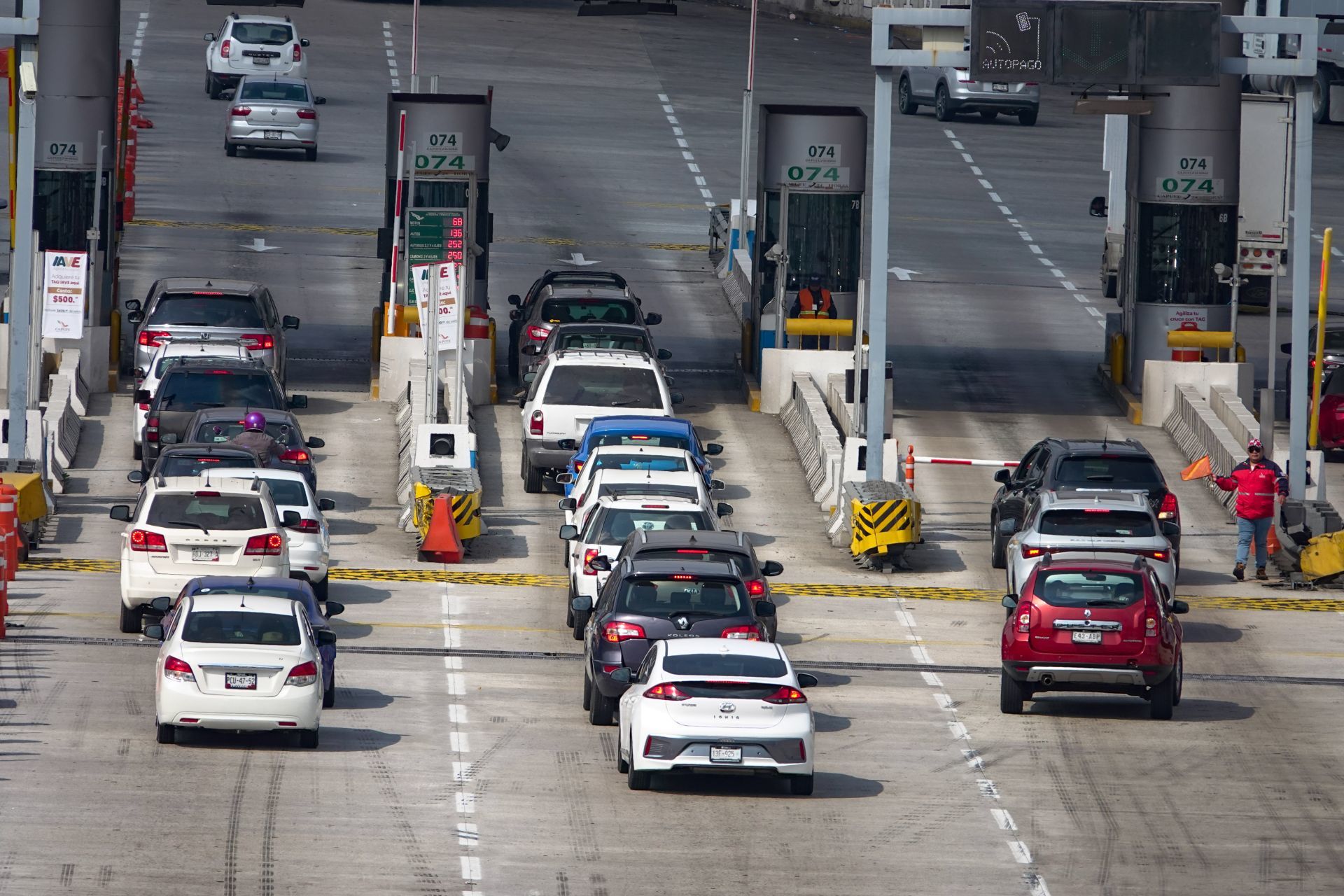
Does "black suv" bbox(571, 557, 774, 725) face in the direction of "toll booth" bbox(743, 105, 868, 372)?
yes

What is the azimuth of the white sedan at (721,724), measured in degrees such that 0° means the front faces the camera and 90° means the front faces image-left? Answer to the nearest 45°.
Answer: approximately 180°

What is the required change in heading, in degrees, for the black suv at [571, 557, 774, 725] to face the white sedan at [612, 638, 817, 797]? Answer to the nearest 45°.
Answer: approximately 180°

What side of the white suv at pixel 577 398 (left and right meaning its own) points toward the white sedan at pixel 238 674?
back

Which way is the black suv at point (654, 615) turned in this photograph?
away from the camera

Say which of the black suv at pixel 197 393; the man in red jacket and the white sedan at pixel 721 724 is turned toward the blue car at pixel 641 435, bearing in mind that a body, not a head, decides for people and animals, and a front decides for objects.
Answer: the white sedan

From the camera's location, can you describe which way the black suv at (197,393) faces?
facing away from the viewer

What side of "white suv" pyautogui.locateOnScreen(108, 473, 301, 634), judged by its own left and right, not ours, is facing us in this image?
back

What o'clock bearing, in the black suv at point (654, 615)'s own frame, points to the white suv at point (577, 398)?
The white suv is roughly at 12 o'clock from the black suv.

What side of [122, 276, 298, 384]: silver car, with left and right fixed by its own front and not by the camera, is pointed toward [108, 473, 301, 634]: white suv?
back

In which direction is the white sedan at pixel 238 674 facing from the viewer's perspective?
away from the camera

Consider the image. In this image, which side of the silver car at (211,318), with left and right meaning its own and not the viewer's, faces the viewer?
back

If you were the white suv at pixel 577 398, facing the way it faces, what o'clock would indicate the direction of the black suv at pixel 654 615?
The black suv is roughly at 6 o'clock from the white suv.

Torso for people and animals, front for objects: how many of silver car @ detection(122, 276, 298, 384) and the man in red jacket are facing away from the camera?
1
